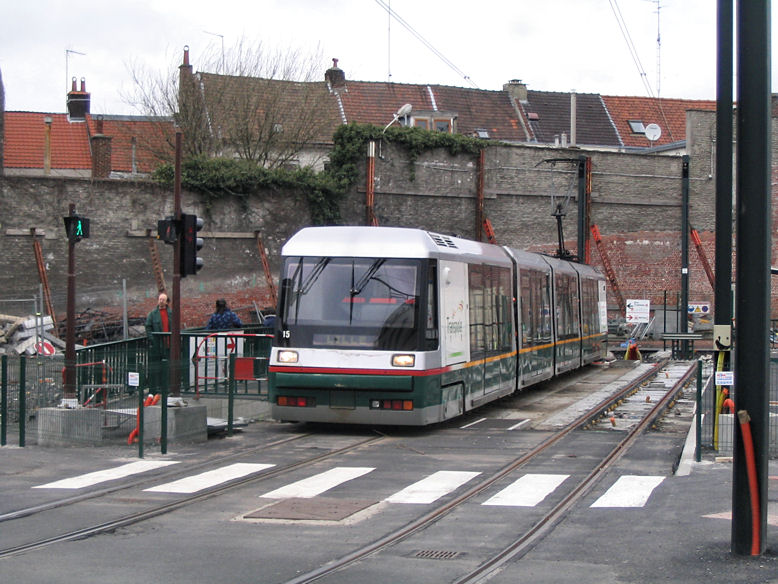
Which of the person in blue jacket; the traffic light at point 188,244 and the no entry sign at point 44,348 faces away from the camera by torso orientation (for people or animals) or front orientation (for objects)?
the person in blue jacket

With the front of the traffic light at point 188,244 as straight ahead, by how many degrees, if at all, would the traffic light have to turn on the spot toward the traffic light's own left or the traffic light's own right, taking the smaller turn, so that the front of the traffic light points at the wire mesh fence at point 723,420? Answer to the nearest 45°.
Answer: approximately 45° to the traffic light's own right

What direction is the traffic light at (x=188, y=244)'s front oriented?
to the viewer's right

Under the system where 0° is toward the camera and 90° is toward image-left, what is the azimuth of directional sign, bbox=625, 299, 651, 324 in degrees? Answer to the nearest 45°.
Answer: approximately 0°

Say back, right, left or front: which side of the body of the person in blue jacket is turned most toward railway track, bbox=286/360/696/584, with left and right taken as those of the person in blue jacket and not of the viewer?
back

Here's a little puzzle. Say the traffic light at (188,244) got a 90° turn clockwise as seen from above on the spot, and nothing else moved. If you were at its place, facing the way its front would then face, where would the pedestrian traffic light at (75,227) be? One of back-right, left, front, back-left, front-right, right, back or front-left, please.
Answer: back-right

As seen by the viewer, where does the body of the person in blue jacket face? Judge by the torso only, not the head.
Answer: away from the camera

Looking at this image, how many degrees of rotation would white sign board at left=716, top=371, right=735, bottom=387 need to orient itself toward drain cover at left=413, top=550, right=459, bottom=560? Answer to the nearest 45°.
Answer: approximately 45° to its right

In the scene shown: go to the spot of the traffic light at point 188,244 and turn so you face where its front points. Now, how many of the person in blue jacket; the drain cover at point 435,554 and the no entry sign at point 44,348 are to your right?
1

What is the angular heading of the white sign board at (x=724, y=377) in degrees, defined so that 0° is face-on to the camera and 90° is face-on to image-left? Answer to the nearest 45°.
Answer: approximately 0°

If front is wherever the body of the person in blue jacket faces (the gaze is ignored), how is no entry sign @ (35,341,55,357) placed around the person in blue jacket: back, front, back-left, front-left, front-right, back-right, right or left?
front-left

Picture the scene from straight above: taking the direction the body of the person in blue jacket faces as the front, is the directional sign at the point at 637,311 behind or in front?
in front
